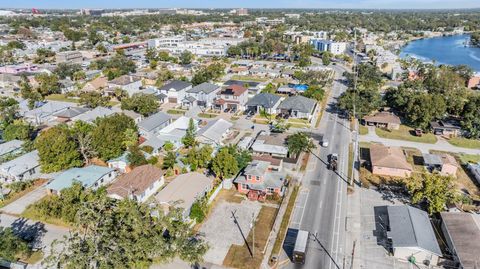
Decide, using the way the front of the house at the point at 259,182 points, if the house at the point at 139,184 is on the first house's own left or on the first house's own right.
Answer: on the first house's own right

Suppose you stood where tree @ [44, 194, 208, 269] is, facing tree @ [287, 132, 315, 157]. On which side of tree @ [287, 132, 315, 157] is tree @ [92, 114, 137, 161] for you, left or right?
left
